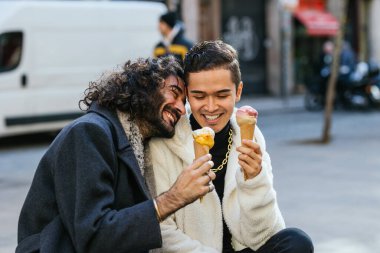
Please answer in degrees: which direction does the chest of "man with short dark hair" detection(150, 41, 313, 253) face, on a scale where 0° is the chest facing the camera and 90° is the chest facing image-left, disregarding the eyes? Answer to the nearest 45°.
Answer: approximately 0°

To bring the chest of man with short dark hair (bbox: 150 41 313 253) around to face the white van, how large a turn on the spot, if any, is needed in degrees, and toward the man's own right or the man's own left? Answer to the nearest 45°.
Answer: approximately 180°

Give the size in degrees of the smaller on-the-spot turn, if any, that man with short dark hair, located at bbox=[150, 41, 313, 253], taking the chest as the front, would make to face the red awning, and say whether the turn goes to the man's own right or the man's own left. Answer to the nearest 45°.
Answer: approximately 180°

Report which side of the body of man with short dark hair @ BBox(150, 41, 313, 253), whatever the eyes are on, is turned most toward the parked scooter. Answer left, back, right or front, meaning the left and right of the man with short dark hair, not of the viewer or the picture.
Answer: back
